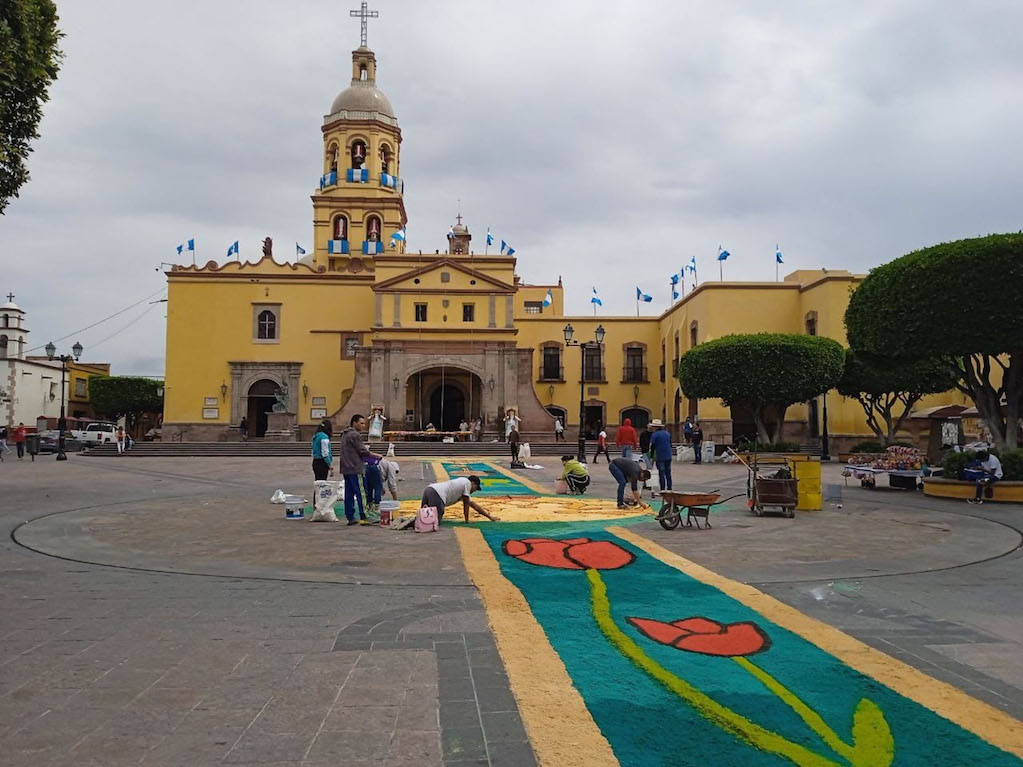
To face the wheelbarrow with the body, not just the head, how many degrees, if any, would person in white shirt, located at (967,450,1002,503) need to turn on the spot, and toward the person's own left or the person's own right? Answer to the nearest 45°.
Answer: approximately 45° to the person's own left

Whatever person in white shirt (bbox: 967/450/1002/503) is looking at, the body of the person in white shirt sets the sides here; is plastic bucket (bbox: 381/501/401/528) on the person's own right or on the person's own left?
on the person's own left

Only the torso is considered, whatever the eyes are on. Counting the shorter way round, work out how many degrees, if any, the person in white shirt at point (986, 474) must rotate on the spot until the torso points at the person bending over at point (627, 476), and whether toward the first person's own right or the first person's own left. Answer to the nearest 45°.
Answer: approximately 45° to the first person's own left

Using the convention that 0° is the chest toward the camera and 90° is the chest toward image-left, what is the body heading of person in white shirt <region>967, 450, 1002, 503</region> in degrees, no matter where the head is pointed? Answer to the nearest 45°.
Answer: approximately 90°

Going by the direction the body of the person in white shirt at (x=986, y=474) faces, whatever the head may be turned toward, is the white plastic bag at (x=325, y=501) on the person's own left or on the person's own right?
on the person's own left

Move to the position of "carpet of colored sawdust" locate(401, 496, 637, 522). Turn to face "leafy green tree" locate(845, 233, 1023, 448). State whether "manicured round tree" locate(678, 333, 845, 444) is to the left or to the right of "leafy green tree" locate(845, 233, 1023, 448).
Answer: left

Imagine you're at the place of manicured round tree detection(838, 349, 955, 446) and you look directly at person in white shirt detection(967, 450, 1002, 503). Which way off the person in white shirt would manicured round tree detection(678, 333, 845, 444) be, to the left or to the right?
right
